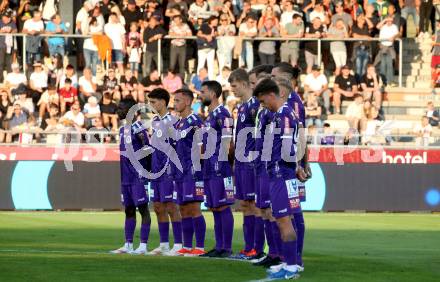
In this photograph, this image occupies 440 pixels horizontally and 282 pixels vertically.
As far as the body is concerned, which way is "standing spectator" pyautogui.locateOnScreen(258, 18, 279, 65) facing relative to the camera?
toward the camera

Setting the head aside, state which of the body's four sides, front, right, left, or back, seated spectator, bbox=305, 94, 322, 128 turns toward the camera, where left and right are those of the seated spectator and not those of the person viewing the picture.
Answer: front

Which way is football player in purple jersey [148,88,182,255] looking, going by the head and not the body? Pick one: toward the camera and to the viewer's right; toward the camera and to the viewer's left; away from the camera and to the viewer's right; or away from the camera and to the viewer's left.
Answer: toward the camera and to the viewer's left

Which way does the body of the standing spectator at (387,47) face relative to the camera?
toward the camera

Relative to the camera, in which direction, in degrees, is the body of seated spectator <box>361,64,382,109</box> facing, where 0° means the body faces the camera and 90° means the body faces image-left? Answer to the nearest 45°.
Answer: approximately 0°

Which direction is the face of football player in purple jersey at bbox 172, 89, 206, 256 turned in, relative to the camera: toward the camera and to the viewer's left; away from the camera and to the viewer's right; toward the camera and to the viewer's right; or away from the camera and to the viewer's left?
toward the camera and to the viewer's left

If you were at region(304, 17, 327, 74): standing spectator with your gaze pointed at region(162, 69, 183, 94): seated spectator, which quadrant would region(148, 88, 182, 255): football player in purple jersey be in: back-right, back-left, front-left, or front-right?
front-left

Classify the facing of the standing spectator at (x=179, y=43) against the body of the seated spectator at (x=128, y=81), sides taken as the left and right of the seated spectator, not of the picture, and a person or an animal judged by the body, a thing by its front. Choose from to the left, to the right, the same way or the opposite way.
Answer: the same way

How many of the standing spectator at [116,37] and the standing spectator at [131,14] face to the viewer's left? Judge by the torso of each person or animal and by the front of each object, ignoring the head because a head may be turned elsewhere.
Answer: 0

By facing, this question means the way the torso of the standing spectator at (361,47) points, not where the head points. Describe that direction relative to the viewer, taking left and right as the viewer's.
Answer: facing the viewer

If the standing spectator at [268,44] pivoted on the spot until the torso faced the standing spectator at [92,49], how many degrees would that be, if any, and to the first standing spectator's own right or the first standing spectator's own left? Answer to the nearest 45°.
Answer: approximately 90° to the first standing spectator's own right

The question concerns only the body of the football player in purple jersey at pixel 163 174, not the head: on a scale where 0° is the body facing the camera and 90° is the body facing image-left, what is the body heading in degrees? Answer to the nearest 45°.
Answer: approximately 45°
